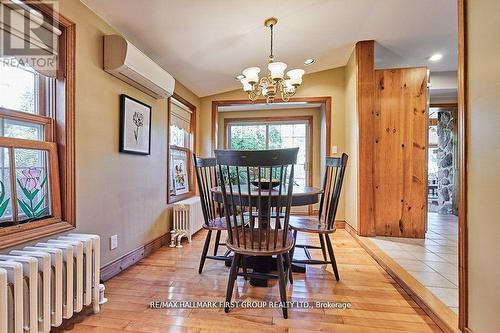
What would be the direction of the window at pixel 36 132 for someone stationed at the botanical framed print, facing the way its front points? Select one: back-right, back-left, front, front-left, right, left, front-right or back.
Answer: right

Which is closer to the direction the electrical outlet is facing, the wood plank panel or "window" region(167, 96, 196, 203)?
the wood plank panel

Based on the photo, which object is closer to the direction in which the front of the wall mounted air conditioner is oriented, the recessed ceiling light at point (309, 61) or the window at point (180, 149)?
the recessed ceiling light

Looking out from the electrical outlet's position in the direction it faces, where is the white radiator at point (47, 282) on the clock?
The white radiator is roughly at 2 o'clock from the electrical outlet.

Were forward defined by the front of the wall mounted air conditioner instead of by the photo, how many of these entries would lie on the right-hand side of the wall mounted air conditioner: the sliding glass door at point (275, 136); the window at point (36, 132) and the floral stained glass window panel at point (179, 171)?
1

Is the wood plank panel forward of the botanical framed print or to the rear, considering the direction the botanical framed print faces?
forward

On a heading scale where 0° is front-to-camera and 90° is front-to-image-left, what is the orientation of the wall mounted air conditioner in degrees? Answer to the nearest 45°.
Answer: approximately 315°

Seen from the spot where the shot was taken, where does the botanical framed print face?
facing the viewer and to the right of the viewer

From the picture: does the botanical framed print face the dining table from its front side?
yes

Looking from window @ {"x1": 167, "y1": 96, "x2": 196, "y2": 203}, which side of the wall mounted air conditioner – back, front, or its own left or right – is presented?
left

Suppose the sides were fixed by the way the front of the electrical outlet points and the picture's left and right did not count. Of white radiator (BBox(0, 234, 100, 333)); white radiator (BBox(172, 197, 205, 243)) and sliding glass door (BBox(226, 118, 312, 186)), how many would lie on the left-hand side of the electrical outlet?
2

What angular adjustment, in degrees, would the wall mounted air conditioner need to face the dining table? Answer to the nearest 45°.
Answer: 0° — it already faces it

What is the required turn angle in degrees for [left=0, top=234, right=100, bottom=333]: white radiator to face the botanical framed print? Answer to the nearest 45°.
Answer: approximately 90° to its left
